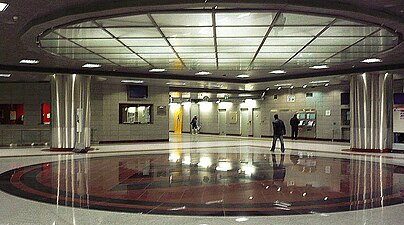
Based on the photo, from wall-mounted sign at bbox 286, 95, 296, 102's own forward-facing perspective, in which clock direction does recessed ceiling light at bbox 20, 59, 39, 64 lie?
The recessed ceiling light is roughly at 1 o'clock from the wall-mounted sign.

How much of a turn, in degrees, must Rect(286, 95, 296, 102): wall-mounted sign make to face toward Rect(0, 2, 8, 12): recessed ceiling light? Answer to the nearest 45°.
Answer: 0° — it already faces it

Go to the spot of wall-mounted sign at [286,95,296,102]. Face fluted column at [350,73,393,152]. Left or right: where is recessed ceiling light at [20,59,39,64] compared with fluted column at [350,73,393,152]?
right

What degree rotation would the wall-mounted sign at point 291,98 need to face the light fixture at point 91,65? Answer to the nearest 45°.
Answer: approximately 45° to its right

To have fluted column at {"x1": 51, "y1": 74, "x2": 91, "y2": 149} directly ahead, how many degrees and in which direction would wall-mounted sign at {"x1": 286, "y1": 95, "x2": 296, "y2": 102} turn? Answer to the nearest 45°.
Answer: approximately 45° to its right

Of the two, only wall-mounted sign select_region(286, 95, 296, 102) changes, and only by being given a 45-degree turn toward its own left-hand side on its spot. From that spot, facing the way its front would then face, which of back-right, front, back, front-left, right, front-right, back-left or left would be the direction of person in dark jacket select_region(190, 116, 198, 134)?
back

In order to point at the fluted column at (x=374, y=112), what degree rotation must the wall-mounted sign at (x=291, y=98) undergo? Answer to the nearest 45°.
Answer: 0° — it already faces it

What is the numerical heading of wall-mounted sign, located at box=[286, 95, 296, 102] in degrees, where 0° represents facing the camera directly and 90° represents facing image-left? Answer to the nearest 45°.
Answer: approximately 0°

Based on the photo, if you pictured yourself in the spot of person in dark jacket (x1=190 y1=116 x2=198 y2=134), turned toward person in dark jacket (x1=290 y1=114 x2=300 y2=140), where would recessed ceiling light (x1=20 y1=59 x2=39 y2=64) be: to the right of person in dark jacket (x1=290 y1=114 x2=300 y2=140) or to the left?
right
